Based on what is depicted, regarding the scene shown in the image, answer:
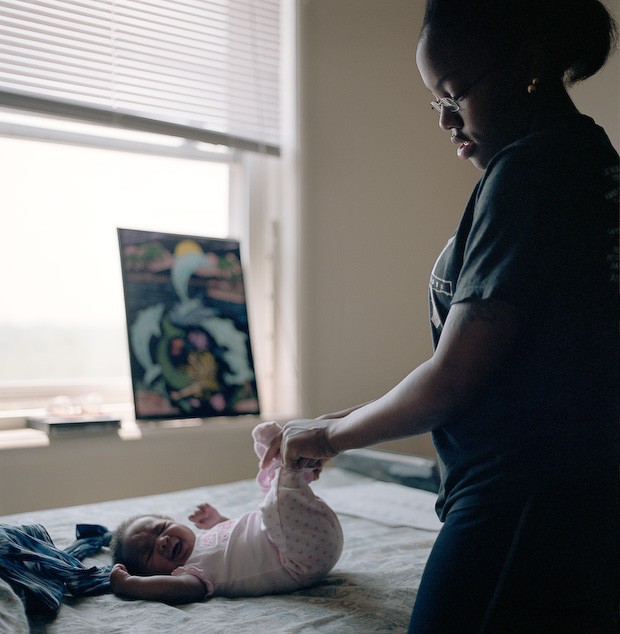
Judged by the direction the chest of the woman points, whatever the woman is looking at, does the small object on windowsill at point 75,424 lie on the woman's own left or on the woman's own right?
on the woman's own right

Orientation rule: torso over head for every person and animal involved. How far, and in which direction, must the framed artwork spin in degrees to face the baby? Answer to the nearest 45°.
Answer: approximately 45° to its right

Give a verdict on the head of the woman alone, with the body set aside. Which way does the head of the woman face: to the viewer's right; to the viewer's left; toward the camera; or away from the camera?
to the viewer's left

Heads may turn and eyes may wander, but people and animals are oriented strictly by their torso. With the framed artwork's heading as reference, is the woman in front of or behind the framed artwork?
in front

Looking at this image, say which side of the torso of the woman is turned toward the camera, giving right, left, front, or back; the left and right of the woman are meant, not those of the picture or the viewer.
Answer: left

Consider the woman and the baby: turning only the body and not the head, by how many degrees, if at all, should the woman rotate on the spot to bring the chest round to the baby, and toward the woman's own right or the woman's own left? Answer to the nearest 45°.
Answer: approximately 45° to the woman's own right

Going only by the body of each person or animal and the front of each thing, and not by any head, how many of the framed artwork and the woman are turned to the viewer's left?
1

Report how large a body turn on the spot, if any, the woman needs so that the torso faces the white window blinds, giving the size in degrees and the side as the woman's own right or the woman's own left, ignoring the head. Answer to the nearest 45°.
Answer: approximately 45° to the woman's own right

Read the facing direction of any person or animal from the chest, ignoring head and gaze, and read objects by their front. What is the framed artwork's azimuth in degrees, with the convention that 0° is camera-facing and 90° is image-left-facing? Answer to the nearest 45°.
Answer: approximately 315°
